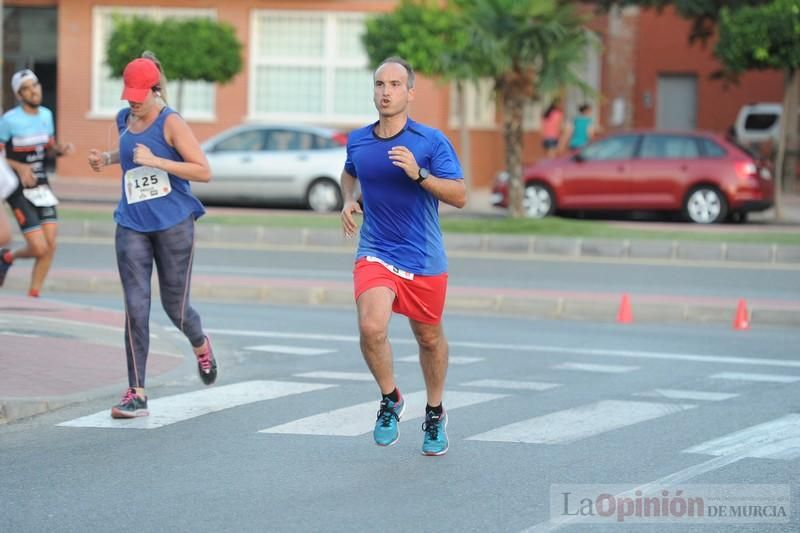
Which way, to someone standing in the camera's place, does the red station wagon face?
facing to the left of the viewer

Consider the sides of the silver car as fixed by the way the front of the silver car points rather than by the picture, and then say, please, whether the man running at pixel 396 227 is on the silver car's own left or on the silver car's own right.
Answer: on the silver car's own left

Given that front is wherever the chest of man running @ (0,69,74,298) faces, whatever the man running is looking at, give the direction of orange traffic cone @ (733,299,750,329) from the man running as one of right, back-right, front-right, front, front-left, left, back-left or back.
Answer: front-left

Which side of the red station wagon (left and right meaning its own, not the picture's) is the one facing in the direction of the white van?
right

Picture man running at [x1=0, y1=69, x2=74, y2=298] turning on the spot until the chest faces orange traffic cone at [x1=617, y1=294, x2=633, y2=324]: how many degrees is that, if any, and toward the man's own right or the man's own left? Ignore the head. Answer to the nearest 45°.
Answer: approximately 45° to the man's own left

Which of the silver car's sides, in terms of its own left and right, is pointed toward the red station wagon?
back

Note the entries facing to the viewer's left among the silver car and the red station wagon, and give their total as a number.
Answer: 2

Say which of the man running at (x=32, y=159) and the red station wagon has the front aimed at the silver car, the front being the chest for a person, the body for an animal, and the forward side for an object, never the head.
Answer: the red station wagon

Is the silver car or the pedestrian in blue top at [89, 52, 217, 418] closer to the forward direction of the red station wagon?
the silver car

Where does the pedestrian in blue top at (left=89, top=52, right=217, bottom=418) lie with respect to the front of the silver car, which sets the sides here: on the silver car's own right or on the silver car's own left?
on the silver car's own left

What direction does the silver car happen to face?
to the viewer's left

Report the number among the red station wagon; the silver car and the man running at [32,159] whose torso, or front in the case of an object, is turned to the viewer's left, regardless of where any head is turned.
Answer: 2

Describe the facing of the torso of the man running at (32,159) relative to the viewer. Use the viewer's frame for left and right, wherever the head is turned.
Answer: facing the viewer and to the right of the viewer

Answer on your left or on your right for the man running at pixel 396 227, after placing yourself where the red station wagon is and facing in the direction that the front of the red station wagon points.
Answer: on your left
